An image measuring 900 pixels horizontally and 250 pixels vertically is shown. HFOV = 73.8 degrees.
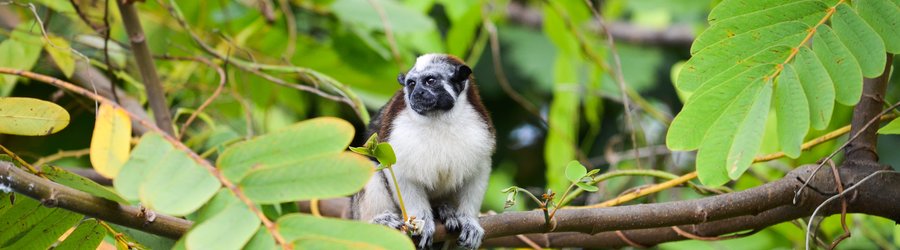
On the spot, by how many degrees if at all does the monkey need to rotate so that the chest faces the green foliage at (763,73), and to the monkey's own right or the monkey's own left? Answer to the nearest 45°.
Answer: approximately 45° to the monkey's own left

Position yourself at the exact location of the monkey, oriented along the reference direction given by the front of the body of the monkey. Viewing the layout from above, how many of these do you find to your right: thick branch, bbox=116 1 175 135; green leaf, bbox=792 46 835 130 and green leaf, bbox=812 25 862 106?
1

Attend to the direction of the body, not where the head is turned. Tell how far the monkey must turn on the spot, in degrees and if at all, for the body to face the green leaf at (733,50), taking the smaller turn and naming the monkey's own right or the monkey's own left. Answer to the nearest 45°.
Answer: approximately 45° to the monkey's own left

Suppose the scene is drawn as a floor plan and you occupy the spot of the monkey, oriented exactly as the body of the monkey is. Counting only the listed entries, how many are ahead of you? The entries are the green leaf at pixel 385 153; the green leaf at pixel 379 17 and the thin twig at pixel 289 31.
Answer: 1

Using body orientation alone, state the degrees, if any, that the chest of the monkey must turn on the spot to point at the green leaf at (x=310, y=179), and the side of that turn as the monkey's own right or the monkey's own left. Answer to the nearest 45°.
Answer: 0° — it already faces it

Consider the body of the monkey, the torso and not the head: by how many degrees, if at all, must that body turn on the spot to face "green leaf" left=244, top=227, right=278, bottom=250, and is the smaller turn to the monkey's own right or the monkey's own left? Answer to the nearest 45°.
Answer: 0° — it already faces it

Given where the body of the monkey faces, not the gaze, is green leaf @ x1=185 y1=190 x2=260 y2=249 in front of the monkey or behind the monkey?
in front

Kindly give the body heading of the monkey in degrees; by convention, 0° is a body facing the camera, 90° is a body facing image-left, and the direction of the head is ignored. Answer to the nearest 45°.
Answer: approximately 0°

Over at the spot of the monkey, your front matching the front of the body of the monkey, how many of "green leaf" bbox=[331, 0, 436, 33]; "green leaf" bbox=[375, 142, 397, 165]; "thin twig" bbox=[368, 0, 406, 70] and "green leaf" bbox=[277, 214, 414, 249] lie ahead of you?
2

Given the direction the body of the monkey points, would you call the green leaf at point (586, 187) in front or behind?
in front
